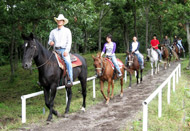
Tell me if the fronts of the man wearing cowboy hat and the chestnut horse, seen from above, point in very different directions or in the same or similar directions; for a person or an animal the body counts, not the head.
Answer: same or similar directions

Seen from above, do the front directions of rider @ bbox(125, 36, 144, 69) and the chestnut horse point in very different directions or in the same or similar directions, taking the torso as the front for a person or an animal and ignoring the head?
same or similar directions

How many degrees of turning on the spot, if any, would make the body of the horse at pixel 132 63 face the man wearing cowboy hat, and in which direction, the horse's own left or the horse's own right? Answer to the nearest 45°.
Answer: approximately 45° to the horse's own left

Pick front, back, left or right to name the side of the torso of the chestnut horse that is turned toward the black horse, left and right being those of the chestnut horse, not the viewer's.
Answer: front

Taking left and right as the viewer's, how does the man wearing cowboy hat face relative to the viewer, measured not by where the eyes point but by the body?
facing the viewer and to the left of the viewer

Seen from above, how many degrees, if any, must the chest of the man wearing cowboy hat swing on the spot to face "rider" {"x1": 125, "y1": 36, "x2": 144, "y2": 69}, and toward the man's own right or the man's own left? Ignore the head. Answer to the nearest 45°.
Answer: approximately 180°

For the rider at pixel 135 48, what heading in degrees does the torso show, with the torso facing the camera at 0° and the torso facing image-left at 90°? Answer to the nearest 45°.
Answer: approximately 45°

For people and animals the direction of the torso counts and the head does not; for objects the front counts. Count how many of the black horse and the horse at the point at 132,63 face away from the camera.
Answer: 0

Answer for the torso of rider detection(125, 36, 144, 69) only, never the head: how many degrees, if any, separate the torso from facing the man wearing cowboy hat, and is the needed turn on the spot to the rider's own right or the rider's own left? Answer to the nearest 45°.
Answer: approximately 45° to the rider's own left

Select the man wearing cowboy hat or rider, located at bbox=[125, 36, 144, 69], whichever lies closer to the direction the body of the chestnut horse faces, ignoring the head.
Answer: the man wearing cowboy hat

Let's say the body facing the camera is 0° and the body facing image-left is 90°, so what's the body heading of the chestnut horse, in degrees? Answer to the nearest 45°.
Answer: approximately 45°

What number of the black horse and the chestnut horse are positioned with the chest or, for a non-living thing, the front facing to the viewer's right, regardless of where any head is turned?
0

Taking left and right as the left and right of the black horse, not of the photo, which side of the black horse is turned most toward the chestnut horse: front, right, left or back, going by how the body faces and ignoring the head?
back

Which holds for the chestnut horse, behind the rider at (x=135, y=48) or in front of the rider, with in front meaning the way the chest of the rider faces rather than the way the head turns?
in front
